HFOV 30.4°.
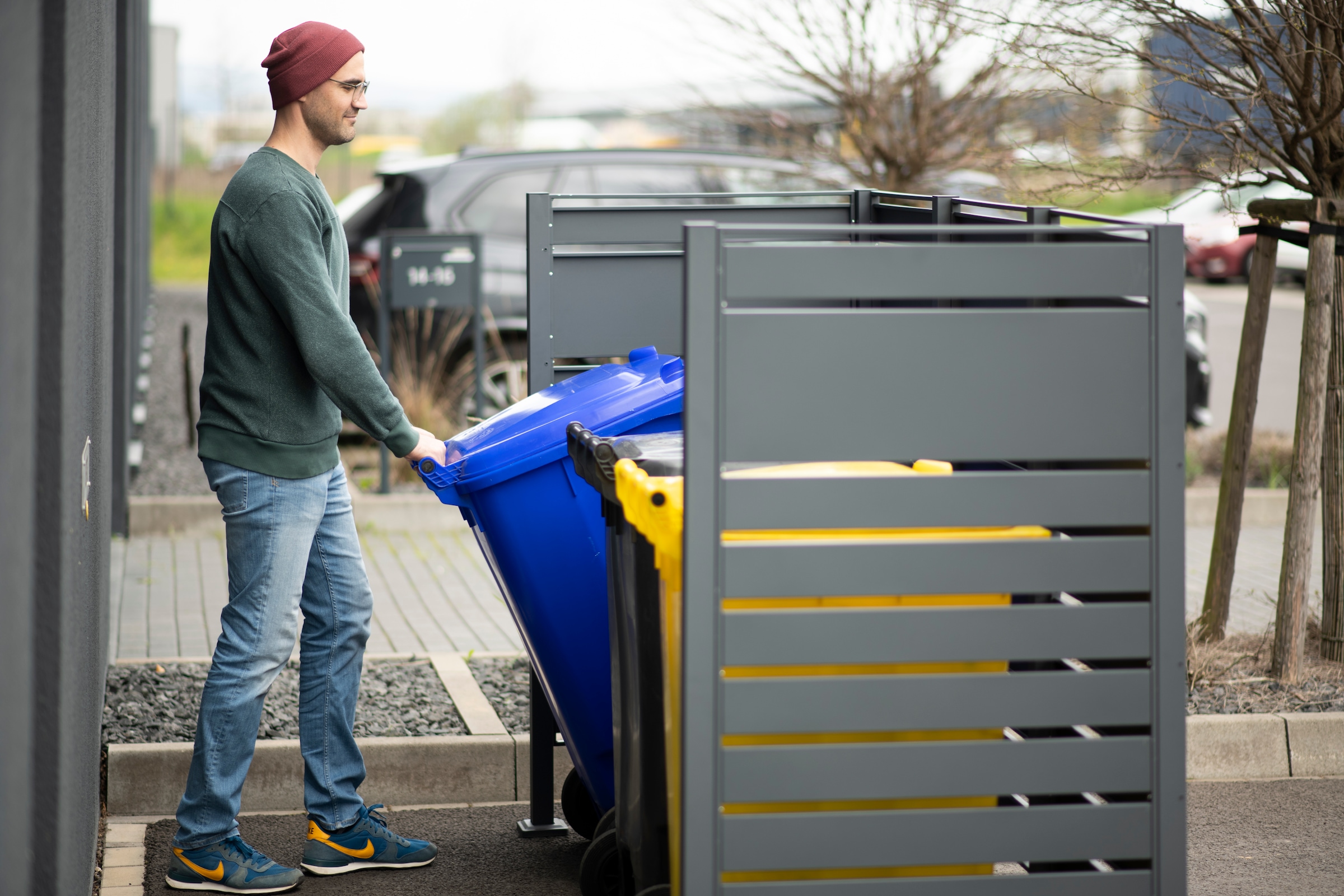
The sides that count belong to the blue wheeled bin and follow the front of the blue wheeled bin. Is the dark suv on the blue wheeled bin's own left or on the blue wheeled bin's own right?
on the blue wheeled bin's own left

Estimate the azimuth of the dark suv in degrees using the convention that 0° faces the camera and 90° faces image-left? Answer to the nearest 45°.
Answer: approximately 270°

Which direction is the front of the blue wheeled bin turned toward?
to the viewer's right

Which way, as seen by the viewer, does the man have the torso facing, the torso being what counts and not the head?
to the viewer's right

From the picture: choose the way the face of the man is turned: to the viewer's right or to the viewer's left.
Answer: to the viewer's right
